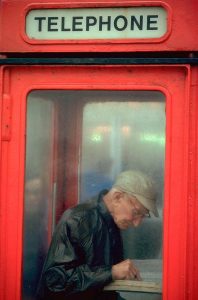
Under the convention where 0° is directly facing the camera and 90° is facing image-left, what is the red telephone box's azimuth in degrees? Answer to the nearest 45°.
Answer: approximately 0°

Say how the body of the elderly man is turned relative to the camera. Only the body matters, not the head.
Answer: to the viewer's right
